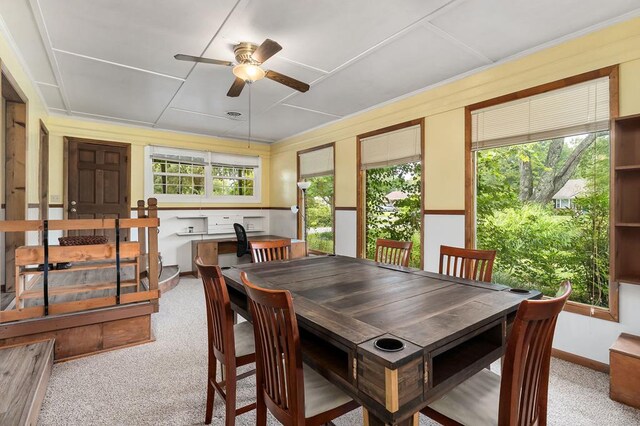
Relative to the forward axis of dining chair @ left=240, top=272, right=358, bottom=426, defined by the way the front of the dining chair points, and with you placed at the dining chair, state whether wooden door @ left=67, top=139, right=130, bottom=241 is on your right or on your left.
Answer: on your left

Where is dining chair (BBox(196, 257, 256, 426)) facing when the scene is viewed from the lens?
facing away from the viewer and to the right of the viewer

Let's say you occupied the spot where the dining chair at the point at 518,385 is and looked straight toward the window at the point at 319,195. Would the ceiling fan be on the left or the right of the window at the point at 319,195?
left

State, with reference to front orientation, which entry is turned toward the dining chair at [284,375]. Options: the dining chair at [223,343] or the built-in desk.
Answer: the built-in desk

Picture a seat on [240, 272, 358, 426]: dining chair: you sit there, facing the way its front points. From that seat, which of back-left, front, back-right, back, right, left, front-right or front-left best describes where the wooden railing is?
left

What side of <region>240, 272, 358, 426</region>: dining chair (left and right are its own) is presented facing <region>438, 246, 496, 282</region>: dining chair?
front

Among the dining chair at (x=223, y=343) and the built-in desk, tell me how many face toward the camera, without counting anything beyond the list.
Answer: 1

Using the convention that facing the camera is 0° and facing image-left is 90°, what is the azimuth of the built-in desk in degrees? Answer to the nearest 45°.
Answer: approximately 0°

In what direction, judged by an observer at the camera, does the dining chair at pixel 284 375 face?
facing away from the viewer and to the right of the viewer

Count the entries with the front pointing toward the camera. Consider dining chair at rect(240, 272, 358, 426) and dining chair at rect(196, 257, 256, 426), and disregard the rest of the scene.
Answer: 0

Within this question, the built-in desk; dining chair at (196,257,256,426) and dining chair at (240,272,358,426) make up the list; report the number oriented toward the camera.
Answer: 1

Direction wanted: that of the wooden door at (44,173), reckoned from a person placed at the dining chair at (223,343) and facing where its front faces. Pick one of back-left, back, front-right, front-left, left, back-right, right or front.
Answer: left

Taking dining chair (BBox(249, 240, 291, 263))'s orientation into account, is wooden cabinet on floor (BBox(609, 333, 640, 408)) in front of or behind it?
in front
